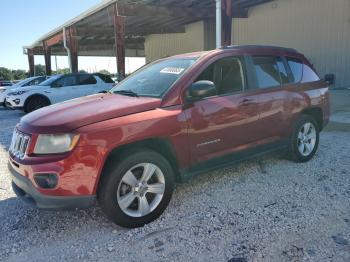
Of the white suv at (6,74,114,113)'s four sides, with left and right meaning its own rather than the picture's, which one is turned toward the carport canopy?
back

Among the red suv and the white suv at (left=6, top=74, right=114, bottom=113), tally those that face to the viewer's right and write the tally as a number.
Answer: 0

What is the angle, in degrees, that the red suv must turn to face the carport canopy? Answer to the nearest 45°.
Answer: approximately 135° to its right

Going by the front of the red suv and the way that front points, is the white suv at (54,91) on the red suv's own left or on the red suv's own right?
on the red suv's own right

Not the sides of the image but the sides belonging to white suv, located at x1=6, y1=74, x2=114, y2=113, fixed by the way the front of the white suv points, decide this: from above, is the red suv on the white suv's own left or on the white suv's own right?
on the white suv's own left

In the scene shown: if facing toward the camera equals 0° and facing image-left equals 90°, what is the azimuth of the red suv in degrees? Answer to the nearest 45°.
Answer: approximately 45°

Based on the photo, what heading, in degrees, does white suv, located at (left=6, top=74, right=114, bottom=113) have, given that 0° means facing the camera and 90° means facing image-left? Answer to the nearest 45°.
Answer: approximately 45°
